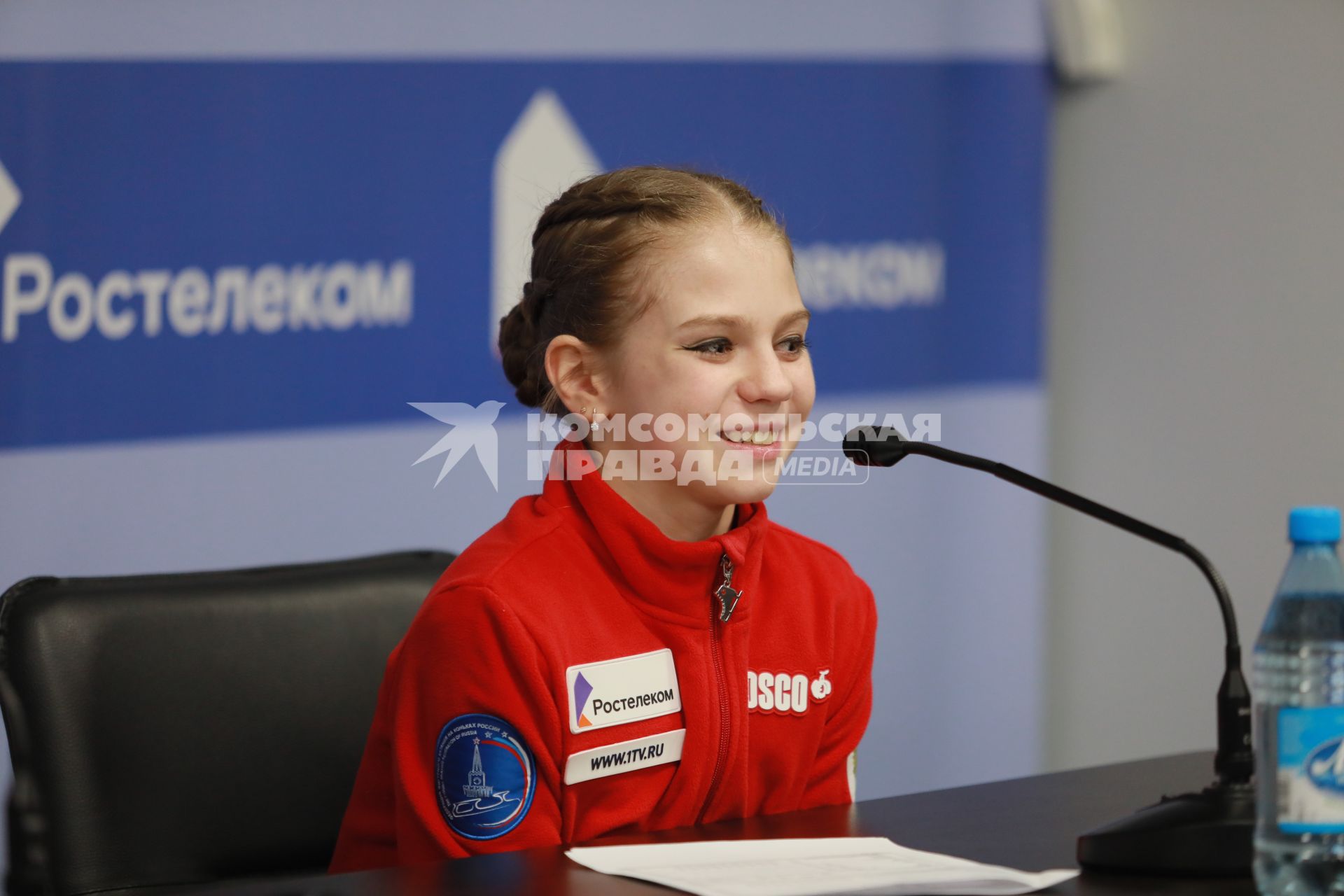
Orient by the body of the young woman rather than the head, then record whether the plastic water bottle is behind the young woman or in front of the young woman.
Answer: in front

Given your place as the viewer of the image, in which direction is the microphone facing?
facing to the left of the viewer

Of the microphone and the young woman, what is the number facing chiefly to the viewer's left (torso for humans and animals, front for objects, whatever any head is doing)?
1

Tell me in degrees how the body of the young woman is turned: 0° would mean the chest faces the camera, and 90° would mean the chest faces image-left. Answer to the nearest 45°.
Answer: approximately 315°

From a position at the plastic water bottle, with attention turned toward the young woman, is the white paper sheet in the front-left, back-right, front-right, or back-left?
front-left

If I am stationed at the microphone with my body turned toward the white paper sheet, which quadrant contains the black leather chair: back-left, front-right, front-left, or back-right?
front-right

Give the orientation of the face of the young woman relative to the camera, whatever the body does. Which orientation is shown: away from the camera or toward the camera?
toward the camera
